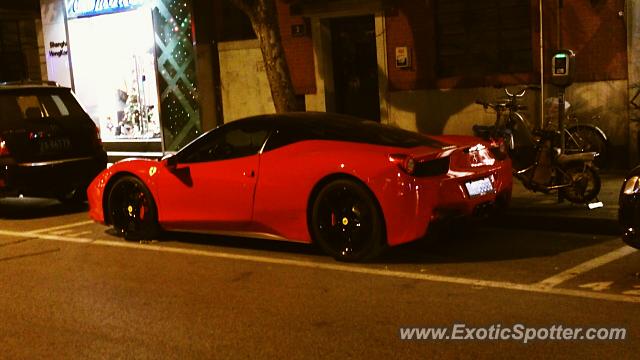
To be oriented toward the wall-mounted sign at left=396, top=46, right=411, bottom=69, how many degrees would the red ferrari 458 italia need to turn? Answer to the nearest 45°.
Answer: approximately 45° to its right

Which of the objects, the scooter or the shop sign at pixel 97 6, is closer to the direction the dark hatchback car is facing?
the shop sign

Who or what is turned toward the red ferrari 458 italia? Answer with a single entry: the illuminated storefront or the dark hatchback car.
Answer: the illuminated storefront

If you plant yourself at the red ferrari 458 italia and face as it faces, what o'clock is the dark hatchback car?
The dark hatchback car is roughly at 12 o'clock from the red ferrari 458 italia.

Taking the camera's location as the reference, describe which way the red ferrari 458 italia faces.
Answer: facing away from the viewer and to the left of the viewer

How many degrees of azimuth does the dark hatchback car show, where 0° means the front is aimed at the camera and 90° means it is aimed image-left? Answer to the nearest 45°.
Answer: approximately 135°

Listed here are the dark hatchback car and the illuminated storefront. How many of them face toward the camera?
1
